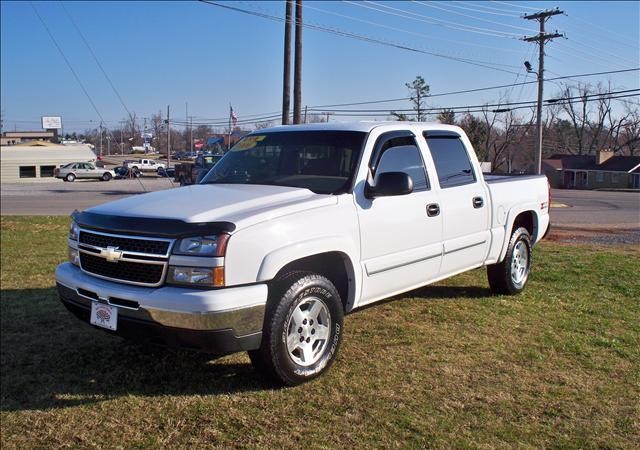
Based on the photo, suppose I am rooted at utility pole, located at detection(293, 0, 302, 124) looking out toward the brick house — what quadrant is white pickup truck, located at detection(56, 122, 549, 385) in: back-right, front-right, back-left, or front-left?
back-right

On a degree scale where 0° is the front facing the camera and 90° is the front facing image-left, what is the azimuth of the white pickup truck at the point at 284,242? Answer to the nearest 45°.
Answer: approximately 45°

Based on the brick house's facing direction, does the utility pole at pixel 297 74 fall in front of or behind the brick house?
in front

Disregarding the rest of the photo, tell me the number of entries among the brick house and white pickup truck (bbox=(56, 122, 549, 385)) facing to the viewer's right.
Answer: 0

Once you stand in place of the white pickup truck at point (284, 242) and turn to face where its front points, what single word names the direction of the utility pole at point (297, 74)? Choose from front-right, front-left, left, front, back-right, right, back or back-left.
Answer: back-right

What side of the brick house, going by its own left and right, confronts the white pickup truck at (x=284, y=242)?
front

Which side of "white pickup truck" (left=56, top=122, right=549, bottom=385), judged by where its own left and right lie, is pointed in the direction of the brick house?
back

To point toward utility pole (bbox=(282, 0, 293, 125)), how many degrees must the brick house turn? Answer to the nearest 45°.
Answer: approximately 45° to its right
